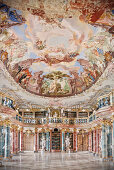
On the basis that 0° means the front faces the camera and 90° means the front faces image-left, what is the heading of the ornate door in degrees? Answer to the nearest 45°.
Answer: approximately 0°
